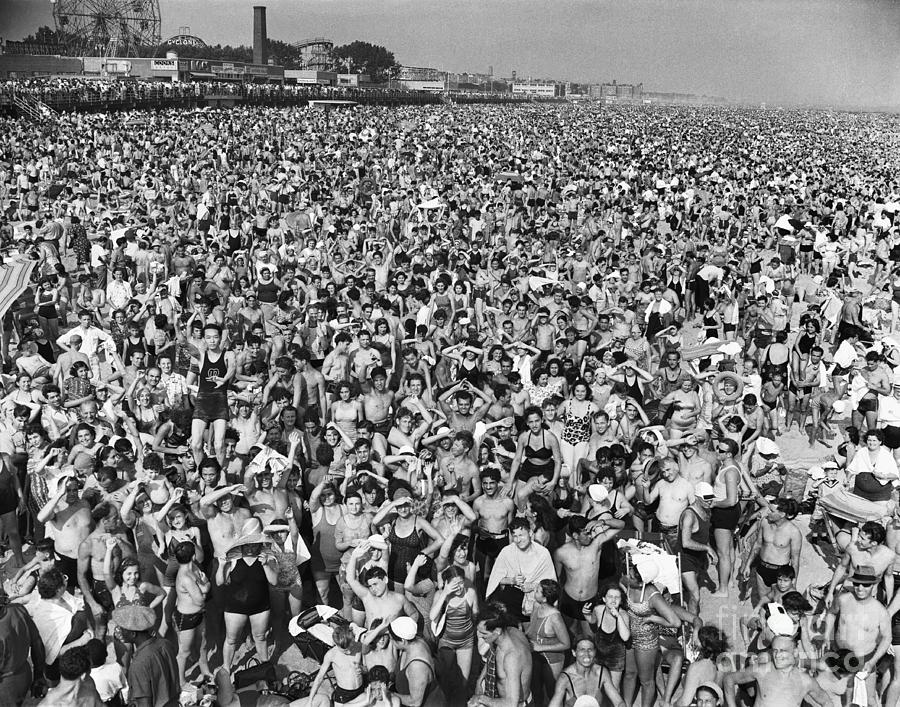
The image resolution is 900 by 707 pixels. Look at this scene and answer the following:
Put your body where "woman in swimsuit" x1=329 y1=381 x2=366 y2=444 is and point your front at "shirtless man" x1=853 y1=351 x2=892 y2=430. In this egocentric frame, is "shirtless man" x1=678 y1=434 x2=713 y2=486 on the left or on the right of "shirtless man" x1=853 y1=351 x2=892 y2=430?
right

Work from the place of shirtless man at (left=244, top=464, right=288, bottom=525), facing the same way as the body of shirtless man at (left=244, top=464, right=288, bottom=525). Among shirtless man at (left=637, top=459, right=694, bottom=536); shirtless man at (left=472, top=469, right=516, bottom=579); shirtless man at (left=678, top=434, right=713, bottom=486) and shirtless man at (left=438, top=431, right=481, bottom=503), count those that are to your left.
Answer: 4

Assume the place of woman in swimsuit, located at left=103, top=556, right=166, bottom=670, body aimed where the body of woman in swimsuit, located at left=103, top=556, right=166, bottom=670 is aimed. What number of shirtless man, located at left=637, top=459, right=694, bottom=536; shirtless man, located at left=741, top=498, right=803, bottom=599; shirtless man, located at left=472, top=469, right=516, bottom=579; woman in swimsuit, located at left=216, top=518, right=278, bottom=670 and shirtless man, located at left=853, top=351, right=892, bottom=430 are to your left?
5

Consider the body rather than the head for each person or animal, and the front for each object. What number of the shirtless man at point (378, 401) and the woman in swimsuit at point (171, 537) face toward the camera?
2

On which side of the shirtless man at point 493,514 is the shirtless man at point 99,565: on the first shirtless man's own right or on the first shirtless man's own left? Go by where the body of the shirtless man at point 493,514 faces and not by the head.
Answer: on the first shirtless man's own right

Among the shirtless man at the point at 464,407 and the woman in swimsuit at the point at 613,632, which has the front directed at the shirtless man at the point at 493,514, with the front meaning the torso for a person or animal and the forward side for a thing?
the shirtless man at the point at 464,407
